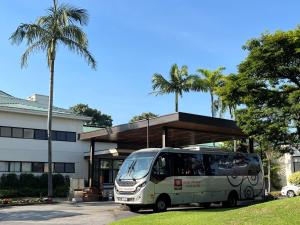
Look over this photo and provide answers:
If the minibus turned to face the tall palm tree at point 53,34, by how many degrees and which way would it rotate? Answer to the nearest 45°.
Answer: approximately 90° to its right

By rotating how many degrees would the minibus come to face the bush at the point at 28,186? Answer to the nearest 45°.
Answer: approximately 90° to its right

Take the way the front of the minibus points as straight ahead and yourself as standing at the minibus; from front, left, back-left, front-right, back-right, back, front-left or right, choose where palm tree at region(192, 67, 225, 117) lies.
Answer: back-right

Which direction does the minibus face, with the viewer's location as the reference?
facing the viewer and to the left of the viewer

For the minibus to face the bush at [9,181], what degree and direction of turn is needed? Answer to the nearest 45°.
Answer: approximately 90° to its right

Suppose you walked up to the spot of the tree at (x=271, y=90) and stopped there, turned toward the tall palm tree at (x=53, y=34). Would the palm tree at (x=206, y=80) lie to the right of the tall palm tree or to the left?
right

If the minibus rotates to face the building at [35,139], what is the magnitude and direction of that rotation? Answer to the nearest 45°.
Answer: approximately 90° to its right

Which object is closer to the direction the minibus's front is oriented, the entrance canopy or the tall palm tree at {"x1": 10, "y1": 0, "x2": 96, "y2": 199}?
the tall palm tree
